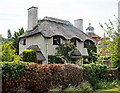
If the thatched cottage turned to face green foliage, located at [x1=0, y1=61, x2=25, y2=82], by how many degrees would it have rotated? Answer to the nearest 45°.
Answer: approximately 45° to its right

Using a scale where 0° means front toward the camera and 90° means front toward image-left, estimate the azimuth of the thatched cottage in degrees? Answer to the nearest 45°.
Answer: approximately 315°

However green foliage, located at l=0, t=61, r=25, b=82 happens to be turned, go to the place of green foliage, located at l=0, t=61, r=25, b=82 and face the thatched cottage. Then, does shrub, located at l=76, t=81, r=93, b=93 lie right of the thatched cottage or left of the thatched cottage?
right
